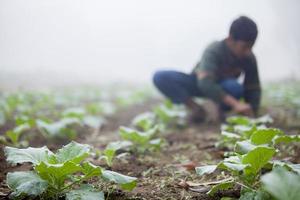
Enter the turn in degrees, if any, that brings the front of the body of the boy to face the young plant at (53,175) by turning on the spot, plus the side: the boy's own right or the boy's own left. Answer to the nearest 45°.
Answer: approximately 45° to the boy's own right
